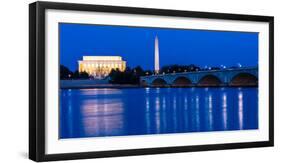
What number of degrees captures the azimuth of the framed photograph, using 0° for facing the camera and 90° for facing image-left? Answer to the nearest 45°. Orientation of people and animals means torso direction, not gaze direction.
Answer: approximately 315°
